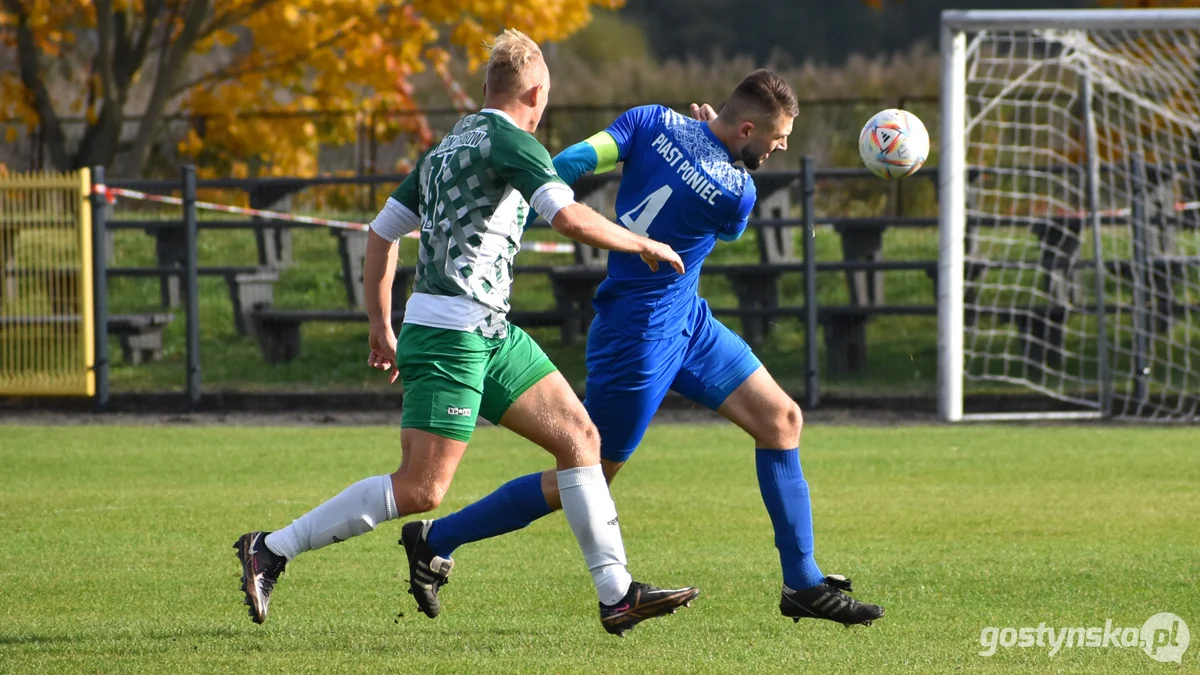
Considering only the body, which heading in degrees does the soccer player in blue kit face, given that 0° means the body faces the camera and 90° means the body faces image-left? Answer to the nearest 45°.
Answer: approximately 225°

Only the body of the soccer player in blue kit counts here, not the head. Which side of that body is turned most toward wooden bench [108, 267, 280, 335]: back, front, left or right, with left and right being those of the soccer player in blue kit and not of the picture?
left

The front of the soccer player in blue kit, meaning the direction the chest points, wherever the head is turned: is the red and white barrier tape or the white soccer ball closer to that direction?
the white soccer ball

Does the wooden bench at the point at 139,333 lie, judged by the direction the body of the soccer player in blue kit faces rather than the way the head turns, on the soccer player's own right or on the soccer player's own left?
on the soccer player's own left

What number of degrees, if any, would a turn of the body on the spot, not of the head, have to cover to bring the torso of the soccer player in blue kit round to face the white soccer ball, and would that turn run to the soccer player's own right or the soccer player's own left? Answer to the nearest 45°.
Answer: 0° — they already face it

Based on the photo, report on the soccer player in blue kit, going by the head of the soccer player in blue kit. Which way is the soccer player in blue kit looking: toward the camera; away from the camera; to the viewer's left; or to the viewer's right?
to the viewer's right

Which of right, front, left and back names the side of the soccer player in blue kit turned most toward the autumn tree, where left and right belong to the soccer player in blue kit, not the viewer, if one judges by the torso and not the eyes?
left
